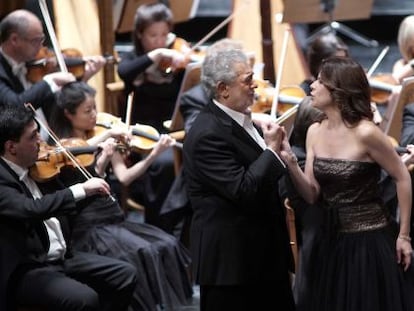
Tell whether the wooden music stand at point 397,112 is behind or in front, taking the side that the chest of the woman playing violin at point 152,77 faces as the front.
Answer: in front

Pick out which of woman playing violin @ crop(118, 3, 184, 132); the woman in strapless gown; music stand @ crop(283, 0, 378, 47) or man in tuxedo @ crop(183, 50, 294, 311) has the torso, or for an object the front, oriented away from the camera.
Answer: the music stand

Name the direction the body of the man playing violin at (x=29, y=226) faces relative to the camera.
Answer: to the viewer's right

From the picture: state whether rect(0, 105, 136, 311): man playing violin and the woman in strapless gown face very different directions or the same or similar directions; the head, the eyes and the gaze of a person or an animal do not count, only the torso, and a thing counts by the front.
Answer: very different directions

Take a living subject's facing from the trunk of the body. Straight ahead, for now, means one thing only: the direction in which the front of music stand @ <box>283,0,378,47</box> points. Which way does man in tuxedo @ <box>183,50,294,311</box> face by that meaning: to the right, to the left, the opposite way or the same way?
to the right

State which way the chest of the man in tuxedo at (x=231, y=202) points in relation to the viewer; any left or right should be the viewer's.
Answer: facing to the right of the viewer

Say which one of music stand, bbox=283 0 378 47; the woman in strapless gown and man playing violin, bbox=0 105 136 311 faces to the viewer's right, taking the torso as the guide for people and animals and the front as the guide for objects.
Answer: the man playing violin

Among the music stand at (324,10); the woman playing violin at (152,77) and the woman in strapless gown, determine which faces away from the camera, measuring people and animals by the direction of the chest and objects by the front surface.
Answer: the music stand

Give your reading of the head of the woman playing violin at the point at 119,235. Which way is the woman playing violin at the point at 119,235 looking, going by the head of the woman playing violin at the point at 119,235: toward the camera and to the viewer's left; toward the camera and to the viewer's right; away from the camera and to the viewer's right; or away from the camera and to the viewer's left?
toward the camera and to the viewer's right

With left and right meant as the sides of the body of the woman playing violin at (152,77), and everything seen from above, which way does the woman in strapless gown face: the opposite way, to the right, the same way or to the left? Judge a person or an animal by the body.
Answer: to the right

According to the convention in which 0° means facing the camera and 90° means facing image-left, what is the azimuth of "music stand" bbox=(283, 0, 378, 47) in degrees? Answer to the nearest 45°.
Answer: approximately 180°

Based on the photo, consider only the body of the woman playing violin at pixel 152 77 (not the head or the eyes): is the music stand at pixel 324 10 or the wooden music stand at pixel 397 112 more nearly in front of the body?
the wooden music stand

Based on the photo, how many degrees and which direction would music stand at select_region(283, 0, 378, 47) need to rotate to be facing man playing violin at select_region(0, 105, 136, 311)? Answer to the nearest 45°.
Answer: approximately 135° to its left

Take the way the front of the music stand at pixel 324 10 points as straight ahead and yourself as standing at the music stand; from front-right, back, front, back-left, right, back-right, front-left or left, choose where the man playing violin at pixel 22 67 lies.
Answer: back-left

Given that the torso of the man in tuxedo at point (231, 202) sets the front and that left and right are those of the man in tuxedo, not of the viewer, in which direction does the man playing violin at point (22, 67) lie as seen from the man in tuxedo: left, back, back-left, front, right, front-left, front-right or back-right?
back-left
